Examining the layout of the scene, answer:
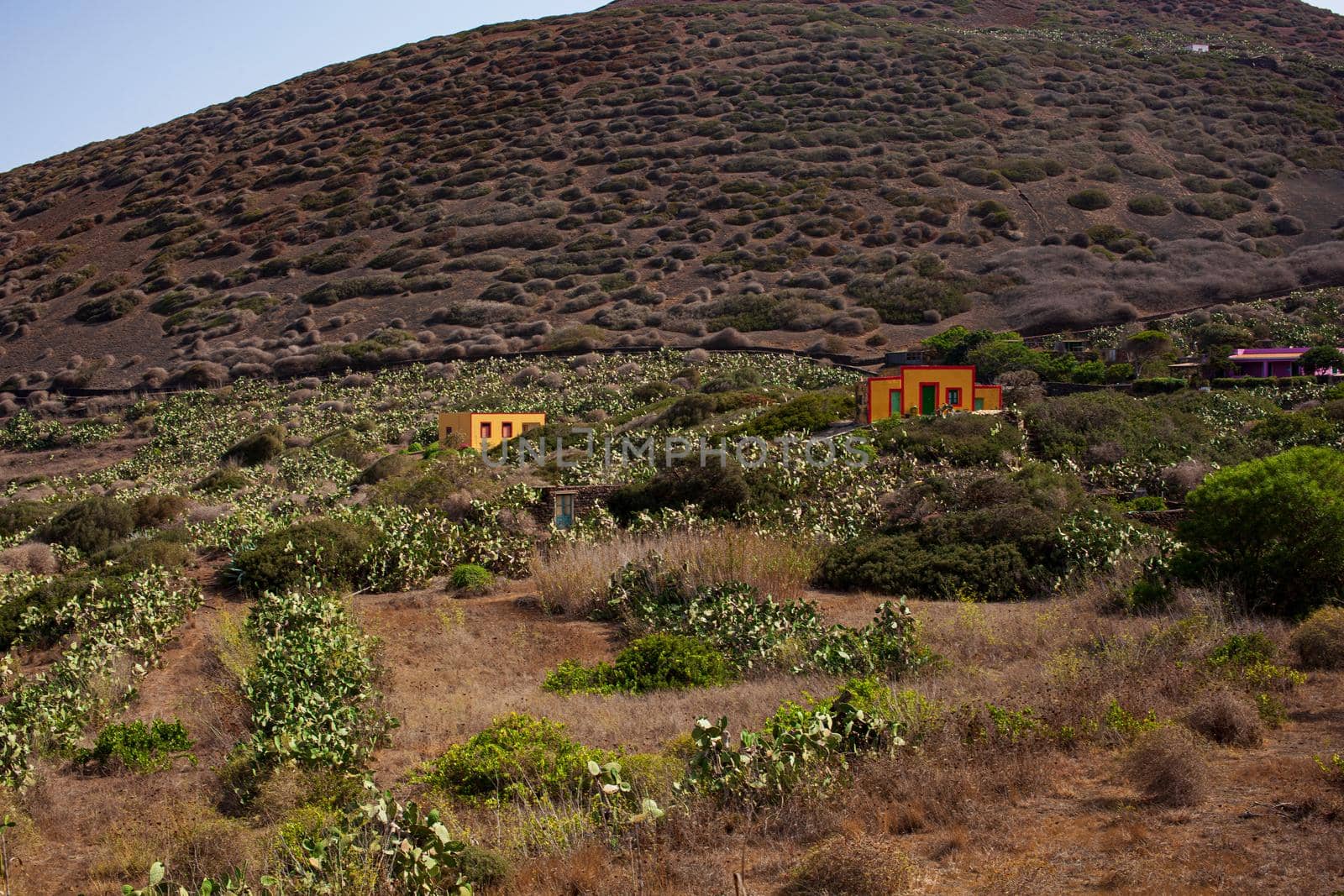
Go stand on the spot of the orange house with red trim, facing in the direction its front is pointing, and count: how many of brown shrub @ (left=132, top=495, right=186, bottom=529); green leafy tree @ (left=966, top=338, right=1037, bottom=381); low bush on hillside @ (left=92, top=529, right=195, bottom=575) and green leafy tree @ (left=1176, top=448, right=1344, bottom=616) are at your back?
1

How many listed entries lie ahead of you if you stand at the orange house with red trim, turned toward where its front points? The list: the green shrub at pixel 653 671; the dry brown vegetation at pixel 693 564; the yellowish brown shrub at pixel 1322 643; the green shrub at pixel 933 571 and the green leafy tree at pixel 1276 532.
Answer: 5

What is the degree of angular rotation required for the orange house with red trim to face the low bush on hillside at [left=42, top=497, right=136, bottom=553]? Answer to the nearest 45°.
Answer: approximately 45° to its right

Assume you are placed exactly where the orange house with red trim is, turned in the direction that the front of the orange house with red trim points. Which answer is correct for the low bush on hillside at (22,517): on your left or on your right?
on your right

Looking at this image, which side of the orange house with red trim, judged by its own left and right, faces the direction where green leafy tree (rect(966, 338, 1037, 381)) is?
back

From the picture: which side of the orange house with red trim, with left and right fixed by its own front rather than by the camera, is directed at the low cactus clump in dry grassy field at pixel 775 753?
front

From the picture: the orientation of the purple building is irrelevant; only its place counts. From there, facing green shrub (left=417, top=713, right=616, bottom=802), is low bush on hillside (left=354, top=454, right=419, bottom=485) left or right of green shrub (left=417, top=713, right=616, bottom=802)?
right

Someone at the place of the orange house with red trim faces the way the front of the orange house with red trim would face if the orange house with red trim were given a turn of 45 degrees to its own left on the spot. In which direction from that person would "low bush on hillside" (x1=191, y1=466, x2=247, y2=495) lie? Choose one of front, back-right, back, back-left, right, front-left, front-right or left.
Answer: back-right

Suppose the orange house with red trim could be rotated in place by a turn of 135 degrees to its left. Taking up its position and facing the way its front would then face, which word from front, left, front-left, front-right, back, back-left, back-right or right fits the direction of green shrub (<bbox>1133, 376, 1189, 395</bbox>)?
front

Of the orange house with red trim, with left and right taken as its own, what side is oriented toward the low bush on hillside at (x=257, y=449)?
right

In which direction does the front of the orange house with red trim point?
toward the camera

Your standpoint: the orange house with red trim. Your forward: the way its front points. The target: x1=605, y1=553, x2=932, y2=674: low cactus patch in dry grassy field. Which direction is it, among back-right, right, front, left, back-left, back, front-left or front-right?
front

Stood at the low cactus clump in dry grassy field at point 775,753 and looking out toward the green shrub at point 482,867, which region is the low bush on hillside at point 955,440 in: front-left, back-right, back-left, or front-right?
back-right

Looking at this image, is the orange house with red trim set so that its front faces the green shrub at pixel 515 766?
yes

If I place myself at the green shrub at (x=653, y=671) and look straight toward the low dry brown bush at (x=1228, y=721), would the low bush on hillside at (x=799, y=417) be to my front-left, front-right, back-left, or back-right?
back-left

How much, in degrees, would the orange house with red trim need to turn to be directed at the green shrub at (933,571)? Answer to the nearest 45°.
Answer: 0° — it already faces it

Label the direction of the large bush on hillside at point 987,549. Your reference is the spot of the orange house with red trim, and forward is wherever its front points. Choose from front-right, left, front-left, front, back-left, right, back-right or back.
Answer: front

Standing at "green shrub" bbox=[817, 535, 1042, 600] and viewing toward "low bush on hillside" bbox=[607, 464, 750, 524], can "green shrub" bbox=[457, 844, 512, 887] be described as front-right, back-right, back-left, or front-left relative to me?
back-left
